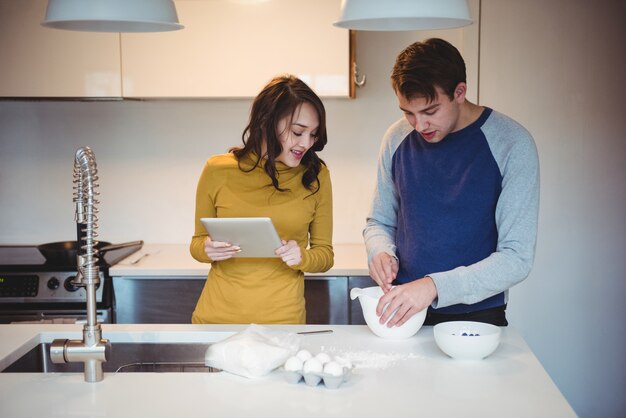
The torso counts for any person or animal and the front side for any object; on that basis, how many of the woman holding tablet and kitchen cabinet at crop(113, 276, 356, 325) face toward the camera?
2

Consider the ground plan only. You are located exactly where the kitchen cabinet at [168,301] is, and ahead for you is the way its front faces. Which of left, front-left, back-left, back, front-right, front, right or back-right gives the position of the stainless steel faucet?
front

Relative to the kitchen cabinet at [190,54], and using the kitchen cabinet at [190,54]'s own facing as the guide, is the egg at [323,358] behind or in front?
in front

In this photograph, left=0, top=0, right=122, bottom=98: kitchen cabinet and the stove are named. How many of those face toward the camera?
2

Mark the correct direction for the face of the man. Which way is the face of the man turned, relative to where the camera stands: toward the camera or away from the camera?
toward the camera

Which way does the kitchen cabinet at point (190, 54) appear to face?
toward the camera

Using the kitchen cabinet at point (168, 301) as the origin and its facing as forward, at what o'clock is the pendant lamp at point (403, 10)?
The pendant lamp is roughly at 11 o'clock from the kitchen cabinet.

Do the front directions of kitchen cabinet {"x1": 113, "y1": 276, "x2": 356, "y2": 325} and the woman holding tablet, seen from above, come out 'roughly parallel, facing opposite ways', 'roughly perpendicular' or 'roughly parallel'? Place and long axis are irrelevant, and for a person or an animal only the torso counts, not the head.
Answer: roughly parallel

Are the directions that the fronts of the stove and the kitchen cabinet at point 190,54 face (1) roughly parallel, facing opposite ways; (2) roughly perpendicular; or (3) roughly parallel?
roughly parallel

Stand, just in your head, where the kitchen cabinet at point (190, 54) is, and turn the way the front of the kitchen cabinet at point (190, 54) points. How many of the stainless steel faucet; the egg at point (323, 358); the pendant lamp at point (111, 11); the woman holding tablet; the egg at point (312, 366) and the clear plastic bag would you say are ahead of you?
6

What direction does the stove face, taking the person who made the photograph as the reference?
facing the viewer

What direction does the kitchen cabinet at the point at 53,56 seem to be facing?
toward the camera

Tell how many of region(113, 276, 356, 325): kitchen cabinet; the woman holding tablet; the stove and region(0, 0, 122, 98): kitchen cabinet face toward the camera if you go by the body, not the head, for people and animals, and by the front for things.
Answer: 4

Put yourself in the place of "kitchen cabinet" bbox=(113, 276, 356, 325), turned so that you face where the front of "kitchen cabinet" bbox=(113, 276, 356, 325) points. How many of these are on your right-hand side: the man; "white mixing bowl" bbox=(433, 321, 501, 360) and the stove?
1

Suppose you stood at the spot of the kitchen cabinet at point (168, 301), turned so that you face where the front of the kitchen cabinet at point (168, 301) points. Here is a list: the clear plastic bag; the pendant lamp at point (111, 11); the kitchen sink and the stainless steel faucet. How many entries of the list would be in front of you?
4

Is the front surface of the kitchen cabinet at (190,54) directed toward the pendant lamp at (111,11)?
yes

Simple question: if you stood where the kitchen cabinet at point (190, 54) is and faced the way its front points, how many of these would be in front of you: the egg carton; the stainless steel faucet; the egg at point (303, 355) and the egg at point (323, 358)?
4

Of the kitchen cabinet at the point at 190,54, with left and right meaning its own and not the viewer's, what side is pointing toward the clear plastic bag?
front

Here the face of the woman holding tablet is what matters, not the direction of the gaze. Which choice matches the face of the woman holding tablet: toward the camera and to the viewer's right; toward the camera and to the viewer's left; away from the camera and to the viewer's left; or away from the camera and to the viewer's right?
toward the camera and to the viewer's right
